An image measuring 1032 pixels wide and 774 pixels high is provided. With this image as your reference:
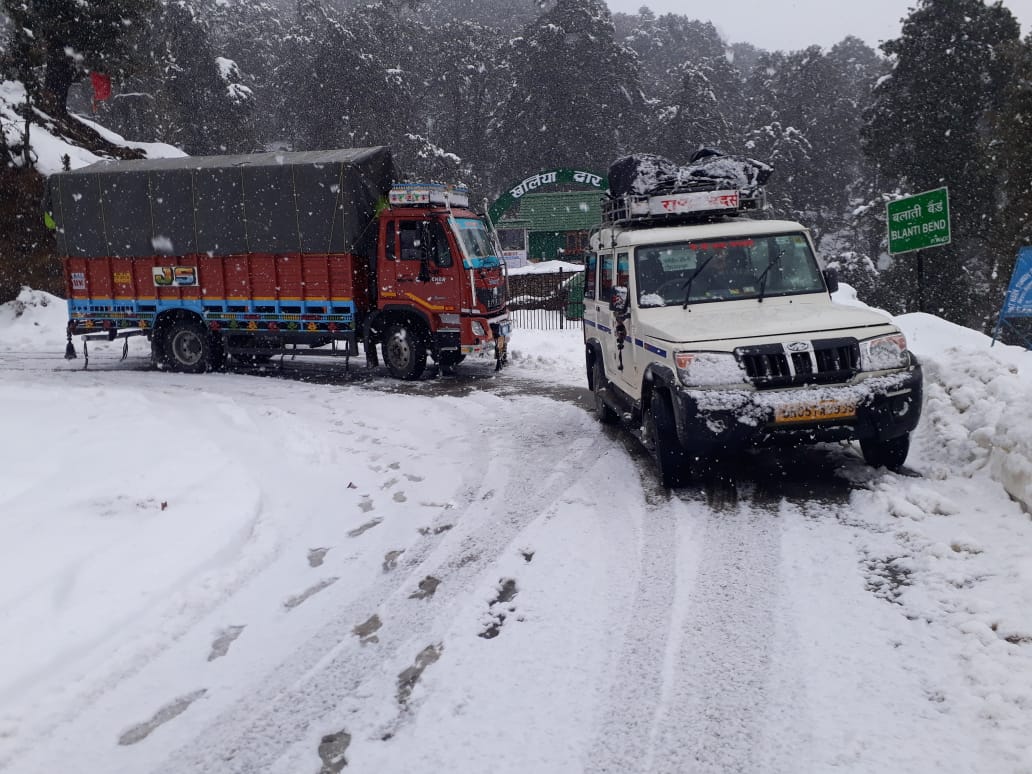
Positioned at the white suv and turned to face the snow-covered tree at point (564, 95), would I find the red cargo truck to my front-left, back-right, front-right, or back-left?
front-left

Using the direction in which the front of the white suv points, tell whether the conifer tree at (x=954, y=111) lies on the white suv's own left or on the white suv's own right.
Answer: on the white suv's own left

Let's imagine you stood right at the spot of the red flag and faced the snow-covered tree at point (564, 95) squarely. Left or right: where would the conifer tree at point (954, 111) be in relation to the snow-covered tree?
right

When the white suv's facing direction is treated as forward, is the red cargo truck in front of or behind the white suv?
behind

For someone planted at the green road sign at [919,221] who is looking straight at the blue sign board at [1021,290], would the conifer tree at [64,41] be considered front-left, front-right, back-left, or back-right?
back-right

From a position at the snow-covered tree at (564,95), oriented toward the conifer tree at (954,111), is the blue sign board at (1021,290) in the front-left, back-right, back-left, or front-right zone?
front-right

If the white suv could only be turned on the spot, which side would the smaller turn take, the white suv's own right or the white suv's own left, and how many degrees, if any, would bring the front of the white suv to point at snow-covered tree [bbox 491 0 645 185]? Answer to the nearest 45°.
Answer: approximately 135° to the white suv's own left

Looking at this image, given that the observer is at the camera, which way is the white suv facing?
facing the viewer and to the right of the viewer

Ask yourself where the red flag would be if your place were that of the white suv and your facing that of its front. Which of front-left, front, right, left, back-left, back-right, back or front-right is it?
back

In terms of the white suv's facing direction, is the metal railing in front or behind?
behind
